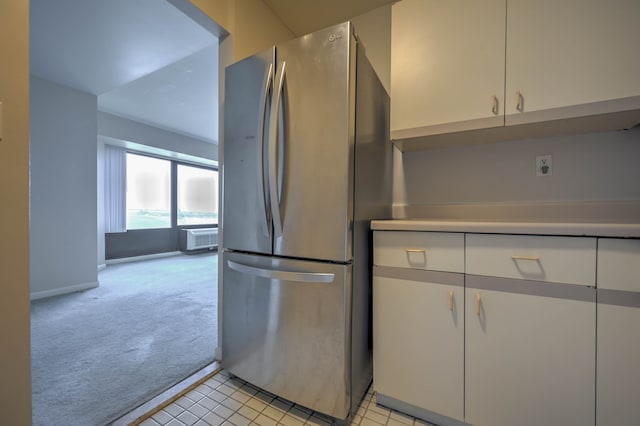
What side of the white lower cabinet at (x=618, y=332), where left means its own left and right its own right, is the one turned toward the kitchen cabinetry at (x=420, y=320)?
right

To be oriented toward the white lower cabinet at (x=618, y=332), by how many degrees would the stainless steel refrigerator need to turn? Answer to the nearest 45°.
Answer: approximately 135° to its left

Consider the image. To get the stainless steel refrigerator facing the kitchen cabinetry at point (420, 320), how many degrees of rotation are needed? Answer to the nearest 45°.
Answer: approximately 135° to its left

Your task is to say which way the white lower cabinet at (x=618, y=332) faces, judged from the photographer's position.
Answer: facing the viewer

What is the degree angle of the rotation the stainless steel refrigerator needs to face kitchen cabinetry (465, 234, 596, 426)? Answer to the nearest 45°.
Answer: approximately 135° to its left

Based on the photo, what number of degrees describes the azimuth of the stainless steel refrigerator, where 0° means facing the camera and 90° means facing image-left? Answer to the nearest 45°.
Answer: approximately 45°

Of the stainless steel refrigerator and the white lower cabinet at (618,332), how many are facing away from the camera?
0
